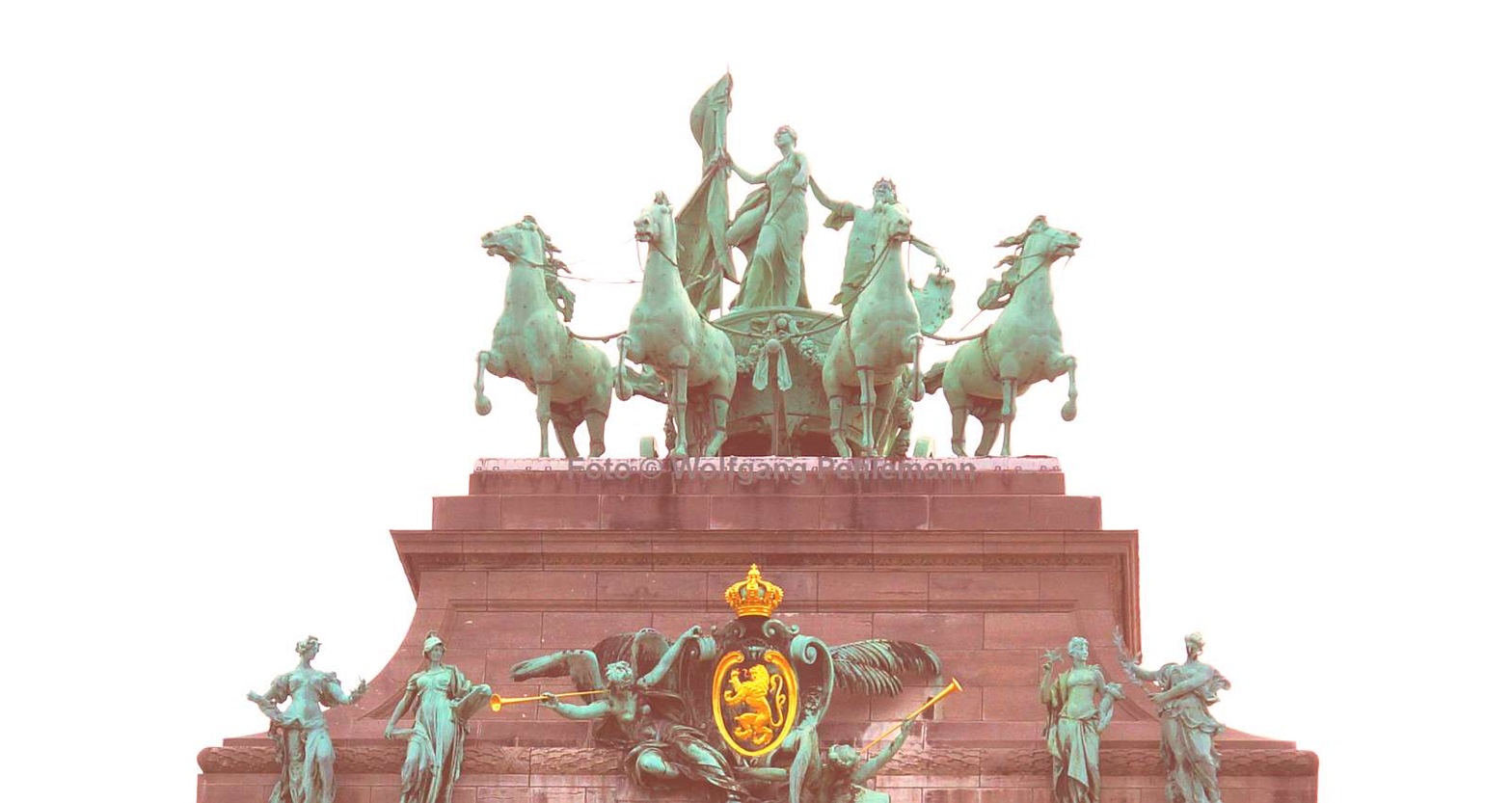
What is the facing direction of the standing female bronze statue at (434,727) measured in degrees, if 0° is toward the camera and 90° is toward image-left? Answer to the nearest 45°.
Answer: approximately 0°

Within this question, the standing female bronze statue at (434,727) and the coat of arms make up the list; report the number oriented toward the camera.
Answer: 2

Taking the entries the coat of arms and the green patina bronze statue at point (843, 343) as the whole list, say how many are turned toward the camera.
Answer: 2

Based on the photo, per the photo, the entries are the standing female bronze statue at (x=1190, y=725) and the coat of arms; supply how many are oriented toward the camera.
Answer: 2

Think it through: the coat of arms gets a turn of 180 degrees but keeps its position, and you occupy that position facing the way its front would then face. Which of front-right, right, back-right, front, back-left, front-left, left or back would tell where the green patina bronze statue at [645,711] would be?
left

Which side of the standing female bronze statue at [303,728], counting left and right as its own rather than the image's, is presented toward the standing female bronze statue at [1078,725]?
left

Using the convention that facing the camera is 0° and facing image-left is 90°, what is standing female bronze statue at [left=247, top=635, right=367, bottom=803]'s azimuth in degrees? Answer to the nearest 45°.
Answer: approximately 0°

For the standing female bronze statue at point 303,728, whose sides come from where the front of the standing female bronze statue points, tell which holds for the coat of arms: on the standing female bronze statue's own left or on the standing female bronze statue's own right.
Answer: on the standing female bronze statue's own left
